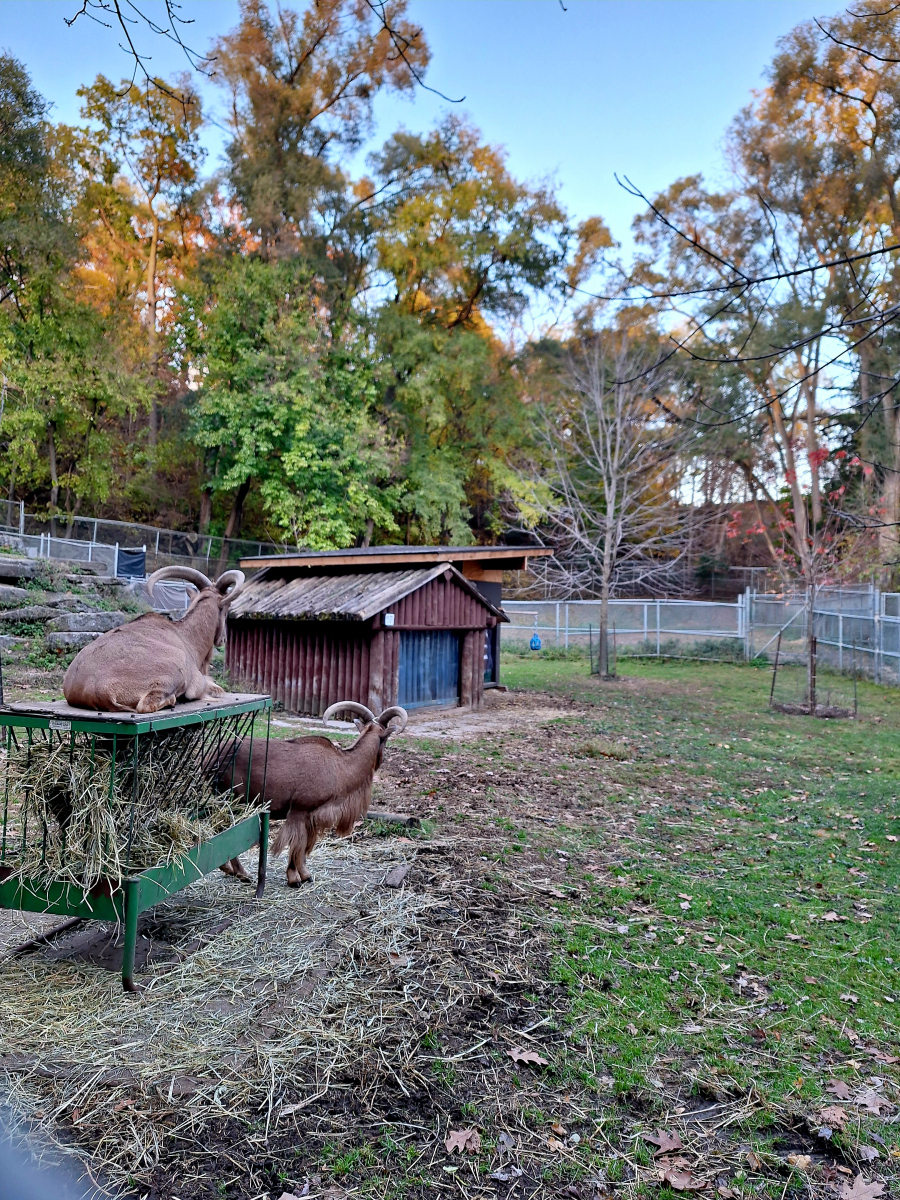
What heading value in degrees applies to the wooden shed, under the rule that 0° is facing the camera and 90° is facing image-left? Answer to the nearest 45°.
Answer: approximately 315°

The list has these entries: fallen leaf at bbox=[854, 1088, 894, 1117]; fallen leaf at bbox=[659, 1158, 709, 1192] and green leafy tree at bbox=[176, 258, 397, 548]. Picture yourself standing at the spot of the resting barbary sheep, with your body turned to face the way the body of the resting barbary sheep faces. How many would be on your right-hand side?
2

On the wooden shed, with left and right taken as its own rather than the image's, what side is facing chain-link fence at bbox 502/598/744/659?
left

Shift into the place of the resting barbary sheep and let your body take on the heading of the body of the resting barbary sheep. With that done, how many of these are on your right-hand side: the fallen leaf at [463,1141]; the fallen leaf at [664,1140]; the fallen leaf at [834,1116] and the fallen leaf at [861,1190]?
4

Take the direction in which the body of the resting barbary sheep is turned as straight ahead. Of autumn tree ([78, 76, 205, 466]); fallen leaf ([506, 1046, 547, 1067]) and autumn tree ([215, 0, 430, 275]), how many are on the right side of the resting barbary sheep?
1

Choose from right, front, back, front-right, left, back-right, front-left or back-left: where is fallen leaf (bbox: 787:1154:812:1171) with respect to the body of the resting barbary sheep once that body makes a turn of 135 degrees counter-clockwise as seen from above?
back-left

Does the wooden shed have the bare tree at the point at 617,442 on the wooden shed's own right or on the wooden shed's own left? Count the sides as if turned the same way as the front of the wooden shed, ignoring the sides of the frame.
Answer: on the wooden shed's own left

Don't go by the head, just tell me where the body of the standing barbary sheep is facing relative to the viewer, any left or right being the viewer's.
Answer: facing to the right of the viewer

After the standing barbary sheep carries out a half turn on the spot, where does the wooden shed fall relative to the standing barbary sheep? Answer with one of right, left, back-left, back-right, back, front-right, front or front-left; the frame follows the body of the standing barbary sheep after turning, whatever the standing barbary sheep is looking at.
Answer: right

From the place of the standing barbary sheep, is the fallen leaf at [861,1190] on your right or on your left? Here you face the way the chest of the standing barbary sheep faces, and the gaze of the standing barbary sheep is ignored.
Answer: on your right

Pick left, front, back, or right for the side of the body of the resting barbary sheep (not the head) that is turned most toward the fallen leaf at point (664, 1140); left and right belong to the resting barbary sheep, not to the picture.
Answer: right
